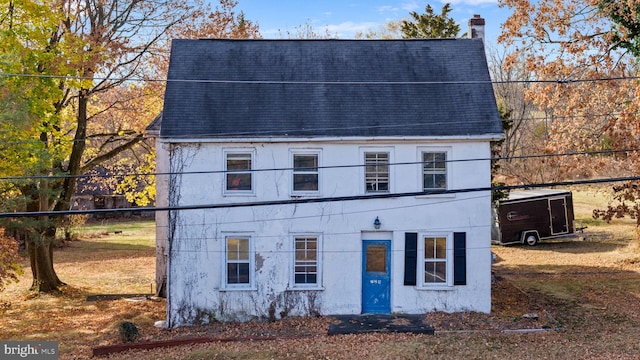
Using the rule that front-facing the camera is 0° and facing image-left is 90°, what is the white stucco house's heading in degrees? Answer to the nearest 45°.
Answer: approximately 0°

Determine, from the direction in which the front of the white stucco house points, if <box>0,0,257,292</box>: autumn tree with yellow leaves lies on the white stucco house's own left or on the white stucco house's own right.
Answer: on the white stucco house's own right

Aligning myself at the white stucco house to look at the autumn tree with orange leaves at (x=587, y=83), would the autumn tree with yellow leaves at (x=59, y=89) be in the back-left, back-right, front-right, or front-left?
back-left

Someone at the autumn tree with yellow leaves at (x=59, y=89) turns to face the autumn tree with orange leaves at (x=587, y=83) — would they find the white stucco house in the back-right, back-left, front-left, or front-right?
front-right

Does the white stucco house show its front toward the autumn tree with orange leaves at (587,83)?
no

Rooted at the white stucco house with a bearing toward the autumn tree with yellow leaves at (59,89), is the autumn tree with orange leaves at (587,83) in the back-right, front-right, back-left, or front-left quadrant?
back-right
